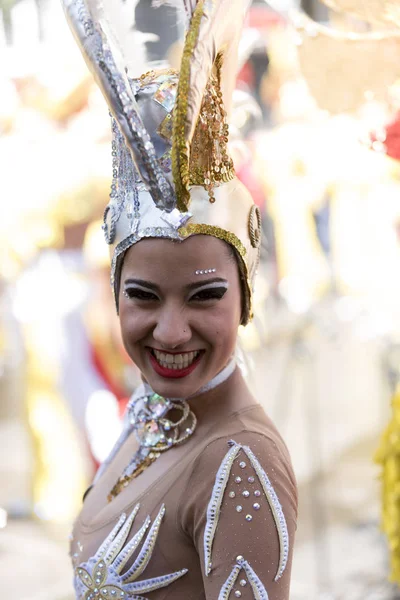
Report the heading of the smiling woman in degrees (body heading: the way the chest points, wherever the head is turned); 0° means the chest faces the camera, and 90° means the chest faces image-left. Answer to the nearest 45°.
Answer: approximately 45°
